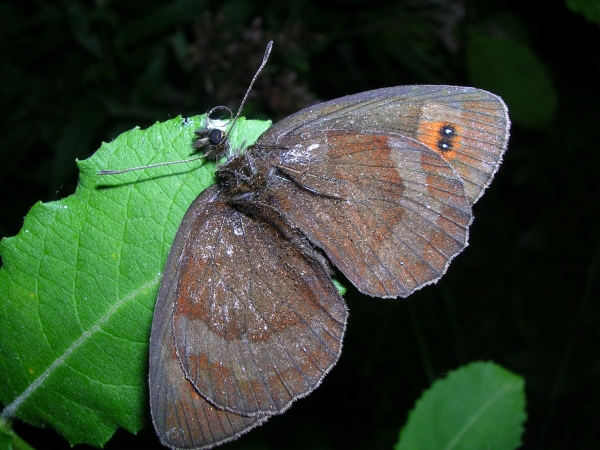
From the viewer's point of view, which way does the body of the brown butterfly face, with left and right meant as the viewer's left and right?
facing away from the viewer and to the left of the viewer
